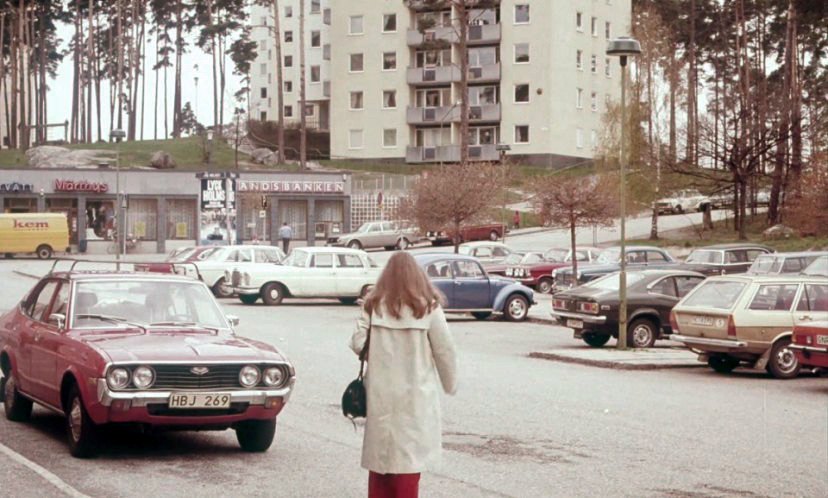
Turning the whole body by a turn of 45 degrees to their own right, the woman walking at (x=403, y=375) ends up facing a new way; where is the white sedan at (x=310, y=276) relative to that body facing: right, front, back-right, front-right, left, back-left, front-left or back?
front-left

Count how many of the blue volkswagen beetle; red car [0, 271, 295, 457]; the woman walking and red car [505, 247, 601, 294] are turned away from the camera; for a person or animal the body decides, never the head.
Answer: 1

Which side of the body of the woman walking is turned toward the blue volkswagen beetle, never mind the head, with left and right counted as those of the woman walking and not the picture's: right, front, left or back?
front

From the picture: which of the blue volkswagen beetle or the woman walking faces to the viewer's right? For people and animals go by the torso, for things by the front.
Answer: the blue volkswagen beetle

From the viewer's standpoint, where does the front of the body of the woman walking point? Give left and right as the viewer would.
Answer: facing away from the viewer

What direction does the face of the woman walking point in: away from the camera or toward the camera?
away from the camera

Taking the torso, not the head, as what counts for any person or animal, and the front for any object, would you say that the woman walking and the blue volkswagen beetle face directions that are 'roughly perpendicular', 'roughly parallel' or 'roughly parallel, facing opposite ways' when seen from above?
roughly perpendicular

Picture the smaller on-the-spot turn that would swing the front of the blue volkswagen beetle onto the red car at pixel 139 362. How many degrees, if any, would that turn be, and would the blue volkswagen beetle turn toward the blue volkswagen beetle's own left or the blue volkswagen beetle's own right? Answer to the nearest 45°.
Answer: approximately 90° to the blue volkswagen beetle's own right

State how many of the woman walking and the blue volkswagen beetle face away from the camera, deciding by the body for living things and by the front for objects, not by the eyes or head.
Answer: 1

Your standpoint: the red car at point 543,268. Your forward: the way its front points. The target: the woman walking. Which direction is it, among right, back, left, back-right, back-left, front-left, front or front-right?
front-left

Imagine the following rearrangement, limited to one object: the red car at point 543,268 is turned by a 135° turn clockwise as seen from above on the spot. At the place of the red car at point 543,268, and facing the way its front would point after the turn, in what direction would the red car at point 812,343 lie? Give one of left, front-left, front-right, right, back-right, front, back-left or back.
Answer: back

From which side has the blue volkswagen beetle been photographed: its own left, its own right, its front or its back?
right

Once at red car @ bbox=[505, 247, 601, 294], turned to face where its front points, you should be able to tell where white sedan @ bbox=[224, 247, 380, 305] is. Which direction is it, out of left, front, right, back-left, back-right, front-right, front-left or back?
front

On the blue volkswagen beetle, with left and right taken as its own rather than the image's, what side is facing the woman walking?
right
